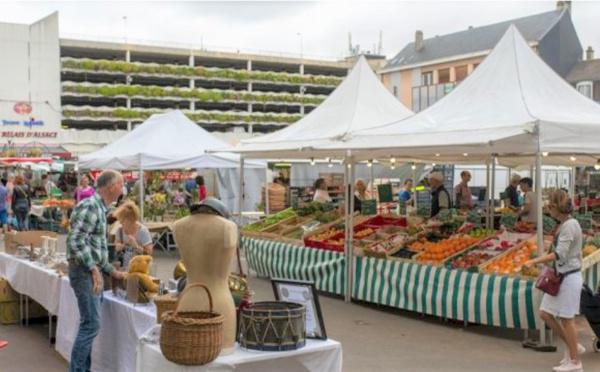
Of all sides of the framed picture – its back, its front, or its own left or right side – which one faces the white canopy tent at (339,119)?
back

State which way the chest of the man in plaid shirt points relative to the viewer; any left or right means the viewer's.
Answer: facing to the right of the viewer

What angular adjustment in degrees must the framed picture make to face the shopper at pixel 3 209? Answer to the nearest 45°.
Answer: approximately 135° to its right

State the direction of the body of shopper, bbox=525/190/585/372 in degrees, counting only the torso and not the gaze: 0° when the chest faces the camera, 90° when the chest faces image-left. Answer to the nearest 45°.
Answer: approximately 90°

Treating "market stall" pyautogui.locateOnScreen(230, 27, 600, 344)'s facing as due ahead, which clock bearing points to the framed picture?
The framed picture is roughly at 11 o'clock from the market stall.

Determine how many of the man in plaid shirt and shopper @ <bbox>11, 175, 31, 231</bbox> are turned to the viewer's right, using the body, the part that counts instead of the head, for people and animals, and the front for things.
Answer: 1

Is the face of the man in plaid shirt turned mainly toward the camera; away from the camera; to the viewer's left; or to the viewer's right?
to the viewer's right

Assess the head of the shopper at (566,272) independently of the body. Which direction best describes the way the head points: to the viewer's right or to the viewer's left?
to the viewer's left

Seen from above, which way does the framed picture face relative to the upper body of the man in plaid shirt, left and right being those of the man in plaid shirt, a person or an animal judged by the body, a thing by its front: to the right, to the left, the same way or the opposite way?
to the right

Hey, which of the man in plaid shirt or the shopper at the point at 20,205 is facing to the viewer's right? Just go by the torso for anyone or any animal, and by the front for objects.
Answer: the man in plaid shirt
